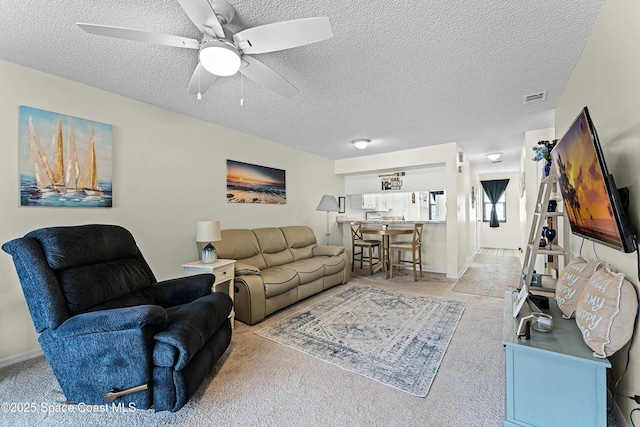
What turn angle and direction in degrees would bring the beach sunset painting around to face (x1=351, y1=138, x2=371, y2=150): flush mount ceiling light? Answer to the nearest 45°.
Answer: approximately 45° to its left

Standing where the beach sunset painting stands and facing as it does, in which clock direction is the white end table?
The white end table is roughly at 2 o'clock from the beach sunset painting.

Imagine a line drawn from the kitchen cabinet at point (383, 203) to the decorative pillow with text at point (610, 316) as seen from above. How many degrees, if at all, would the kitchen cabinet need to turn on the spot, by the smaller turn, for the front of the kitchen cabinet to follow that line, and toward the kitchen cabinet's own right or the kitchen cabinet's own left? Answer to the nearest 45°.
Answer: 0° — it already faces it

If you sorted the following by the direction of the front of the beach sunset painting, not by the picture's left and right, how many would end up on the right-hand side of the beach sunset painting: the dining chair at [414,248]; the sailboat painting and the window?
1
